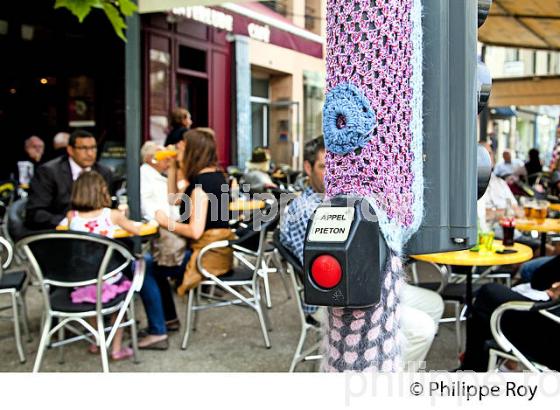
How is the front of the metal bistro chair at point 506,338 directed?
to the viewer's left

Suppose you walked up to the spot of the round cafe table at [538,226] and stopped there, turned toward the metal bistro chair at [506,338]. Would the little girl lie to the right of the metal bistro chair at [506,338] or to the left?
right

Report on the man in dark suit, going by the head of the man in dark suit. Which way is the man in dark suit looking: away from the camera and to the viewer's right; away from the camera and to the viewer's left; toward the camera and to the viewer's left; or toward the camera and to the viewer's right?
toward the camera and to the viewer's right

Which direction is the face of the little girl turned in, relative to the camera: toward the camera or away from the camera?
away from the camera

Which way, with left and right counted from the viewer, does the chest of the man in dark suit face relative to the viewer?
facing the viewer and to the right of the viewer

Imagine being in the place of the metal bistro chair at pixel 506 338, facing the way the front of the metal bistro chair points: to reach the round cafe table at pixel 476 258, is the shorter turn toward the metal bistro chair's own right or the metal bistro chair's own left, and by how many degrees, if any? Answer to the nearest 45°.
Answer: approximately 90° to the metal bistro chair's own right

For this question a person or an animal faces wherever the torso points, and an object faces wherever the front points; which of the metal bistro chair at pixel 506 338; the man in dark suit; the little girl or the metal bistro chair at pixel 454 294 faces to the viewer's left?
the metal bistro chair at pixel 506 338

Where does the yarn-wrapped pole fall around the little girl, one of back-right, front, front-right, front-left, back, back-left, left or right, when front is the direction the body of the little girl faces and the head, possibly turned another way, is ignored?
back-right

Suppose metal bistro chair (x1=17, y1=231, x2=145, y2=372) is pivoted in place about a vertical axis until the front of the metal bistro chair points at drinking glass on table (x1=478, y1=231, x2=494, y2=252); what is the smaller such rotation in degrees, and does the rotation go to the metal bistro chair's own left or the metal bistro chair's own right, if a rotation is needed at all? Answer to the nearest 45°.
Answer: approximately 45° to the metal bistro chair's own right
